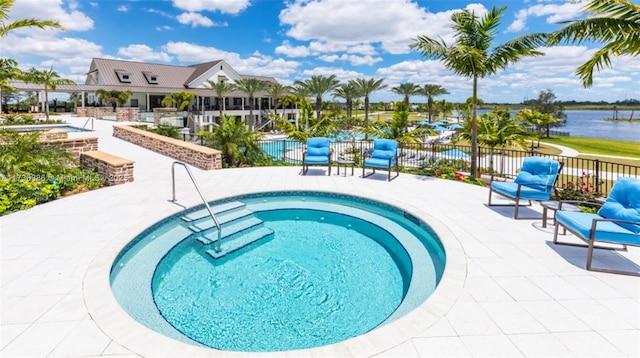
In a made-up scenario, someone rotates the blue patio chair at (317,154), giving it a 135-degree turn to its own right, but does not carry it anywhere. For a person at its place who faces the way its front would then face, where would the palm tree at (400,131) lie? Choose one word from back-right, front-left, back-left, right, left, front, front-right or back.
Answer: right

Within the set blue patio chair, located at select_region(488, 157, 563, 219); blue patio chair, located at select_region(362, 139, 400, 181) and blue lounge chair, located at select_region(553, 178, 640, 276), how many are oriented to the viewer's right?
0

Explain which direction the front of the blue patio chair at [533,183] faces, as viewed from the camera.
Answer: facing the viewer and to the left of the viewer

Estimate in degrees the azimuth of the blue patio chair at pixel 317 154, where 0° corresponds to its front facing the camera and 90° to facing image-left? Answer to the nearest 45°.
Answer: approximately 0°

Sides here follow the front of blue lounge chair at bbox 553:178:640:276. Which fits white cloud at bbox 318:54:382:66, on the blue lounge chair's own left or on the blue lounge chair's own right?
on the blue lounge chair's own right
